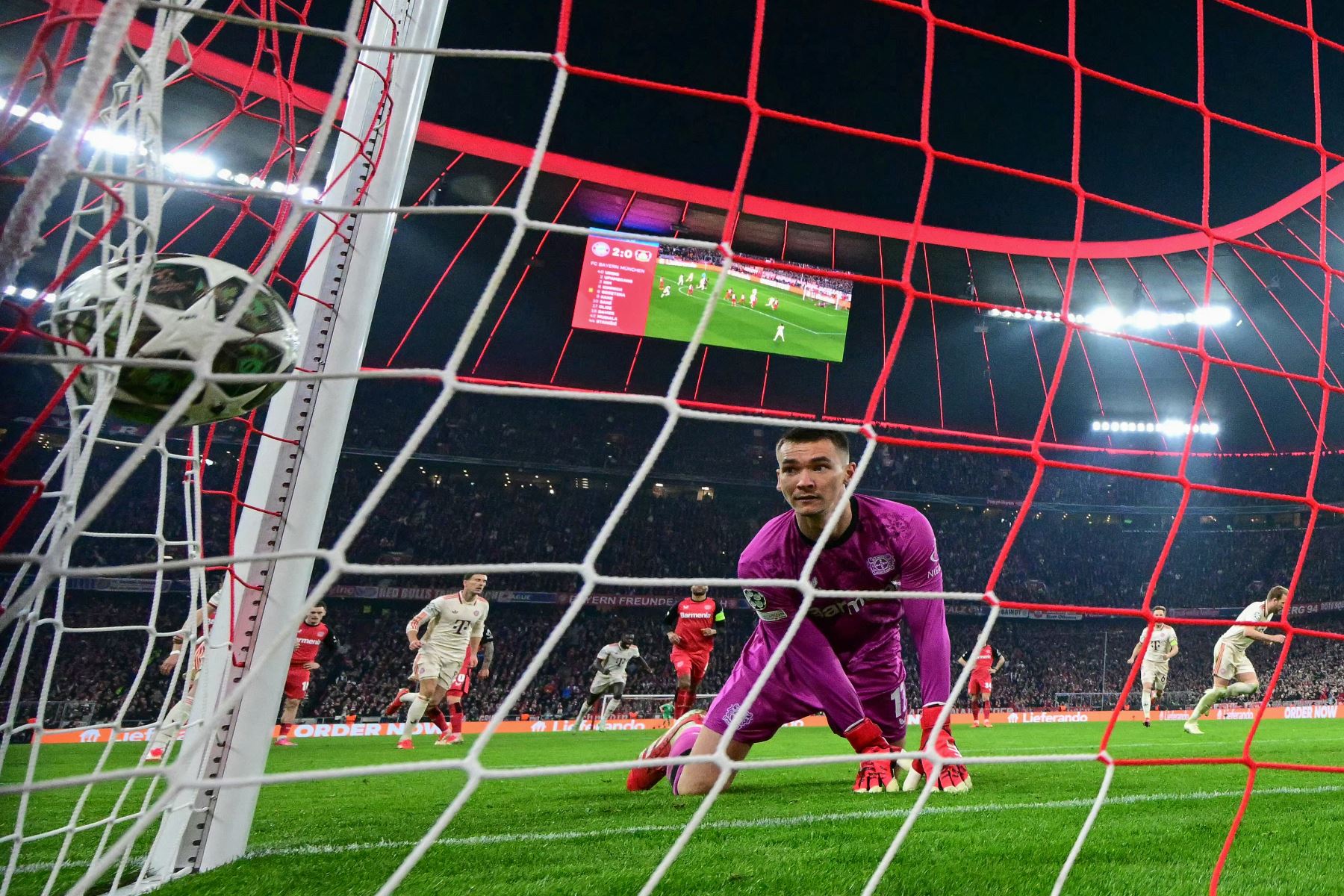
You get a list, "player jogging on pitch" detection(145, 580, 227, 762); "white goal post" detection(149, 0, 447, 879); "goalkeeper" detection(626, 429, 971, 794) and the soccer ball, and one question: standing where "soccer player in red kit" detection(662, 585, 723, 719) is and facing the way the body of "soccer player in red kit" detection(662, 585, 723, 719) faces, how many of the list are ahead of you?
4

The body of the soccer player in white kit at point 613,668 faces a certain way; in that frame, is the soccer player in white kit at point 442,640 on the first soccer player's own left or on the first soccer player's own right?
on the first soccer player's own right

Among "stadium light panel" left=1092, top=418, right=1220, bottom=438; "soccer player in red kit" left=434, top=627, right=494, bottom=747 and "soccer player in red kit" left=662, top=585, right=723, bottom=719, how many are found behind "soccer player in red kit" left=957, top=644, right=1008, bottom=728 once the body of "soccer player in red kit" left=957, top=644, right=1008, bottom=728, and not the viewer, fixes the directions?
1

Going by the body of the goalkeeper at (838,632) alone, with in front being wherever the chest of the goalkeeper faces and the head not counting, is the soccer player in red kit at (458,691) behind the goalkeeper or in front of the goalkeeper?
behind

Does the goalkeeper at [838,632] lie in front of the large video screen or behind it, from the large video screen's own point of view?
in front

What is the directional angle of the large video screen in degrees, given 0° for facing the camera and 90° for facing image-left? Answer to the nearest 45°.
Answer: approximately 0°

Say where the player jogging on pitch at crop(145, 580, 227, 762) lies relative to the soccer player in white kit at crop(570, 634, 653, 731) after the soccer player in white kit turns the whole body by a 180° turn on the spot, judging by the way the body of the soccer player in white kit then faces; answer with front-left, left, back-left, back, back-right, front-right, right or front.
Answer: back-left
